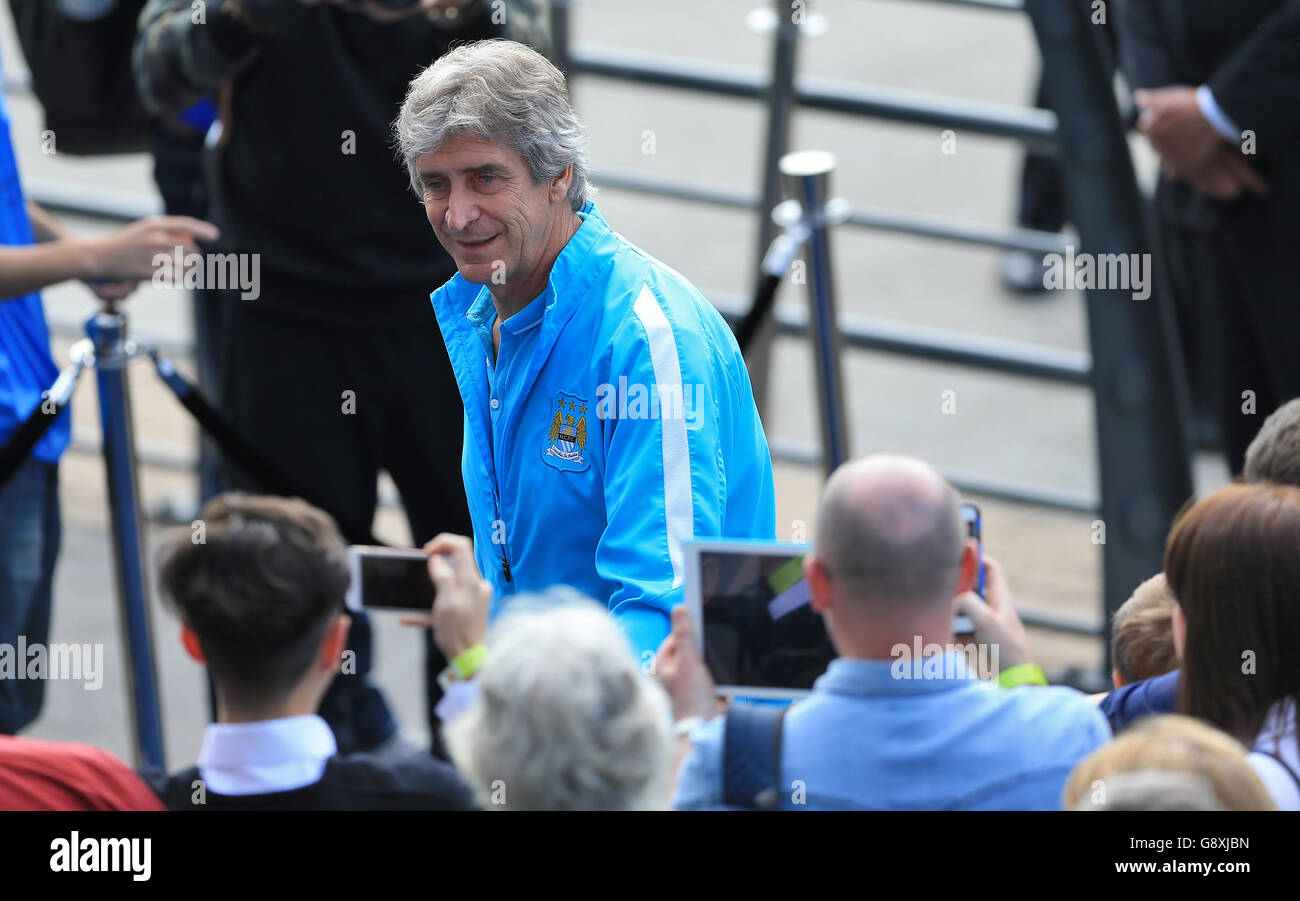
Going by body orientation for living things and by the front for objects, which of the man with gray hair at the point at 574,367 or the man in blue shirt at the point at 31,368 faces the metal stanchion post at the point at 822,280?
the man in blue shirt

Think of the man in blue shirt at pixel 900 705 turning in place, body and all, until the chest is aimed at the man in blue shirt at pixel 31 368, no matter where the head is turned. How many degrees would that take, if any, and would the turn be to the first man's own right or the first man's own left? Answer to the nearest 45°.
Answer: approximately 45° to the first man's own left

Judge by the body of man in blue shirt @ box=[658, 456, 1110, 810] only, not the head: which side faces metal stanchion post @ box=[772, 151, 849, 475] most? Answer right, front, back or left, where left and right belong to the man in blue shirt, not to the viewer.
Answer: front

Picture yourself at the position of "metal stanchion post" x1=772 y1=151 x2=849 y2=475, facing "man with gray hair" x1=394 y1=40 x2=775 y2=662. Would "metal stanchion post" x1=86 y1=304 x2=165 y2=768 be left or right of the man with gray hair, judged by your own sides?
right

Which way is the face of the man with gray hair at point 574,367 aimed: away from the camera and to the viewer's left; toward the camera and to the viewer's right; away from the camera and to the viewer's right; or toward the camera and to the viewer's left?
toward the camera and to the viewer's left

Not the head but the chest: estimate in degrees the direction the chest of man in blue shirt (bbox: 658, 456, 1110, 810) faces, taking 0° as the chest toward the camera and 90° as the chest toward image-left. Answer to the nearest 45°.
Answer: approximately 180°

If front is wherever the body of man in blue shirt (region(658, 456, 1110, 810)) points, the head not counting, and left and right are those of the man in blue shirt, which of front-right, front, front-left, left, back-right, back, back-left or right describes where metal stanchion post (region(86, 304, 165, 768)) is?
front-left

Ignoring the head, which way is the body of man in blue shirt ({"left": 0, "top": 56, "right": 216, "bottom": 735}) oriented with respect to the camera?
to the viewer's right

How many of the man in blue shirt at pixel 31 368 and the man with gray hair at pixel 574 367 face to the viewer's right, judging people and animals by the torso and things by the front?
1

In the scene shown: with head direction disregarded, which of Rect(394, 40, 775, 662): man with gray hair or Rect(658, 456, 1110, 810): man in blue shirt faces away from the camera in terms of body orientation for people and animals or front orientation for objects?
the man in blue shirt

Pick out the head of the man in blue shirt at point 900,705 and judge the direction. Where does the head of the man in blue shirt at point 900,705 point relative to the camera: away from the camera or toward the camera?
away from the camera

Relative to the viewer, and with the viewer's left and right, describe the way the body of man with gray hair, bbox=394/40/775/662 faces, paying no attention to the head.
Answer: facing the viewer and to the left of the viewer

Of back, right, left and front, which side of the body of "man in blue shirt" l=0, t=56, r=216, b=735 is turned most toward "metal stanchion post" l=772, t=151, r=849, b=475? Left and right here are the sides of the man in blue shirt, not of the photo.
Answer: front

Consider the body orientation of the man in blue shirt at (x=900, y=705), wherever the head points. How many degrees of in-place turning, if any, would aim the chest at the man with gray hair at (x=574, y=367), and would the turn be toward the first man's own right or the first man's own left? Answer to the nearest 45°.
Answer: approximately 45° to the first man's own left

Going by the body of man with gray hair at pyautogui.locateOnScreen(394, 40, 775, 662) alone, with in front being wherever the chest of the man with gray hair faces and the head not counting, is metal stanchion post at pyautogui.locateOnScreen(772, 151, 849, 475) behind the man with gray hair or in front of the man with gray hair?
behind

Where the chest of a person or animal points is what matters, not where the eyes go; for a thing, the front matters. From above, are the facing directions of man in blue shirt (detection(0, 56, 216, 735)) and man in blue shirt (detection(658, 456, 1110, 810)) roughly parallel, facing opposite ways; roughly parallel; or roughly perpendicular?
roughly perpendicular

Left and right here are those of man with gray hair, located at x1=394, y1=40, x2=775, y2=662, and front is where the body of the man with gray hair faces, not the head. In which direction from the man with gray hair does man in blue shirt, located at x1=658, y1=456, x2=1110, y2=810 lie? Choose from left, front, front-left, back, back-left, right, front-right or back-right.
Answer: left

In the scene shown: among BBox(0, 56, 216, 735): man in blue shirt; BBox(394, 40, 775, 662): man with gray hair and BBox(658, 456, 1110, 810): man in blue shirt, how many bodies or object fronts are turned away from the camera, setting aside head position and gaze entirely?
1
